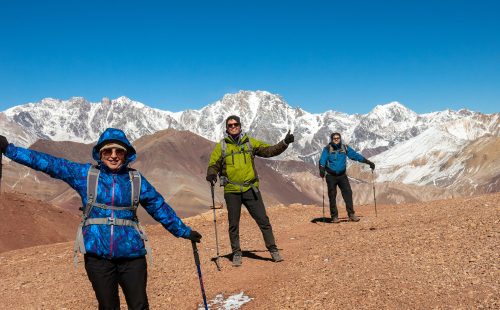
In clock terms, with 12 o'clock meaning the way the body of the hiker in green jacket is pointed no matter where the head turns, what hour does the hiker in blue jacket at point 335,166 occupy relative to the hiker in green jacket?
The hiker in blue jacket is roughly at 7 o'clock from the hiker in green jacket.

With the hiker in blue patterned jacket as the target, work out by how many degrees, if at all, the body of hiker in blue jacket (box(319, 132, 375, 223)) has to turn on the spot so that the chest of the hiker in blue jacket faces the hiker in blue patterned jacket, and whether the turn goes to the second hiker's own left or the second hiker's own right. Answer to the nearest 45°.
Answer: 0° — they already face them

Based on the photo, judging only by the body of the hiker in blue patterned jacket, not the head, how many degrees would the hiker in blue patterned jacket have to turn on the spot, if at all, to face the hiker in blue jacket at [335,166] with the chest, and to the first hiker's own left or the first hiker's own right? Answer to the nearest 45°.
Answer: approximately 135° to the first hiker's own left

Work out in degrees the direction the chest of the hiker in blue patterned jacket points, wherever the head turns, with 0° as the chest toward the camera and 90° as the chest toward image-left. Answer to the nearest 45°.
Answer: approximately 0°

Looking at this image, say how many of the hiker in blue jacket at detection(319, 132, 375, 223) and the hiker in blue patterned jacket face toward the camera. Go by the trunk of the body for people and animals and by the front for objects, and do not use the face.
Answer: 2

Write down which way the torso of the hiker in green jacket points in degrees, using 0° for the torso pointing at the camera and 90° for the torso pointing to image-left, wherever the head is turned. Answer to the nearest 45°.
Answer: approximately 0°

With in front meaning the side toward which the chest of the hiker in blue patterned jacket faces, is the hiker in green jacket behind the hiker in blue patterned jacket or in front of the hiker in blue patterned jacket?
behind

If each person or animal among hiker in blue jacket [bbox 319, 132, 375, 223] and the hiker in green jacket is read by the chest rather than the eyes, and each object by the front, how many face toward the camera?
2

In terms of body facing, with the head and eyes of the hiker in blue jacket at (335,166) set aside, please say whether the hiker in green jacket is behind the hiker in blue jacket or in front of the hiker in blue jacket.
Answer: in front
